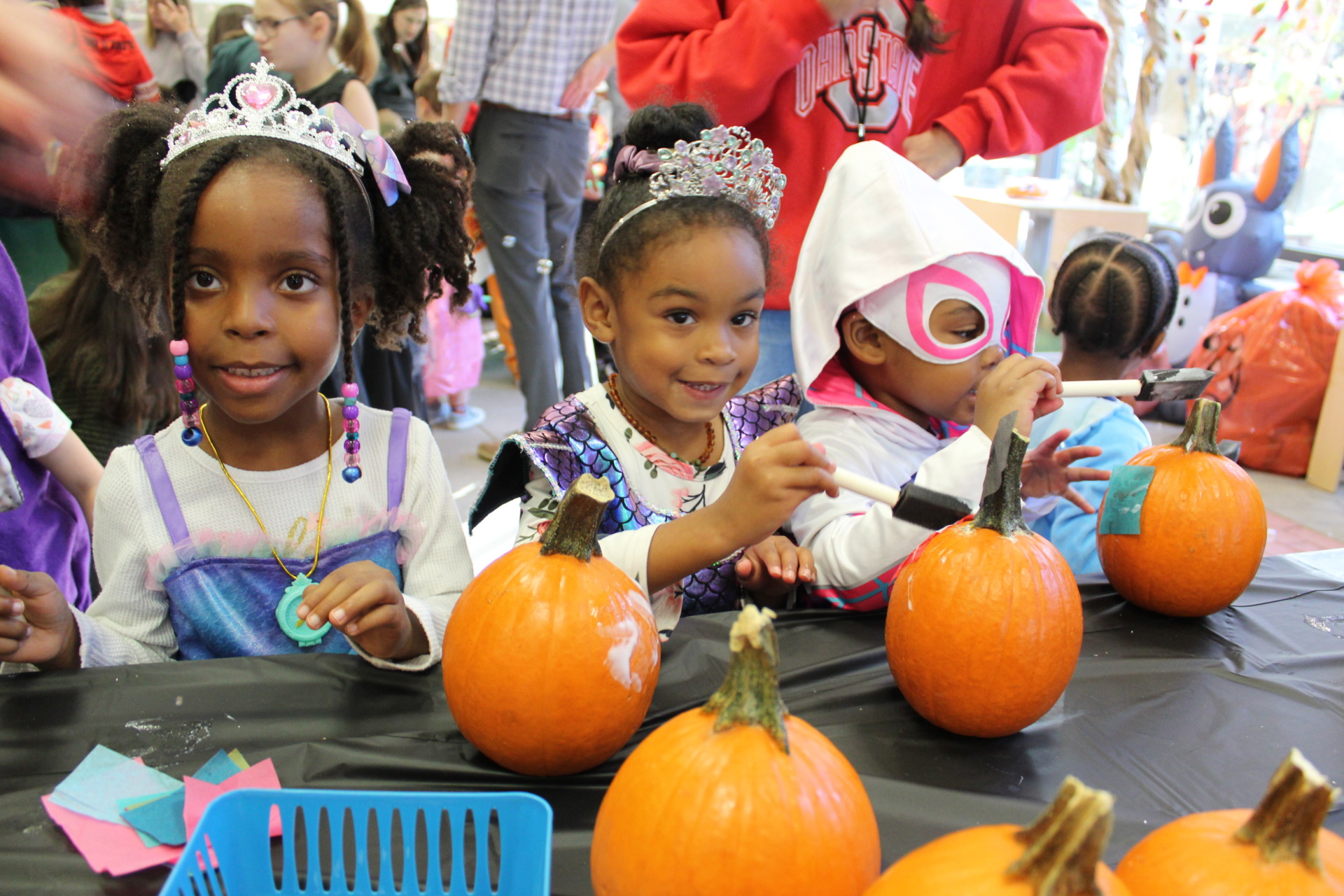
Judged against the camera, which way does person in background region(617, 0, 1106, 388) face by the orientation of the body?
toward the camera

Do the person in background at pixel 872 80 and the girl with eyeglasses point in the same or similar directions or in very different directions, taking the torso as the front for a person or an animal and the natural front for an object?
same or similar directions

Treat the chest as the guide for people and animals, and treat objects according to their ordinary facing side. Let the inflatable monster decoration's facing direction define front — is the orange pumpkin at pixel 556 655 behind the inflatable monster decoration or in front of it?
in front

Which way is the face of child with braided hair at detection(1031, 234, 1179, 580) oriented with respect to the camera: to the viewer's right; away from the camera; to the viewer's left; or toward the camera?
away from the camera

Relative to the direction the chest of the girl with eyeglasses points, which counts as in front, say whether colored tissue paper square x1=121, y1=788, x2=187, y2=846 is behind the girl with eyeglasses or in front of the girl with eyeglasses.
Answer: in front

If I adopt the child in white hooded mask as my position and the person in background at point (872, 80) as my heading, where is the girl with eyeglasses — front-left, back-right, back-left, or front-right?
front-left

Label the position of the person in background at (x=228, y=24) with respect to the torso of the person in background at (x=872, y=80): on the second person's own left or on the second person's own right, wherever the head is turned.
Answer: on the second person's own right

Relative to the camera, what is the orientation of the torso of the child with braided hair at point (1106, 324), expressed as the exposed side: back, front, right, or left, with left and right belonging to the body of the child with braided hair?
back

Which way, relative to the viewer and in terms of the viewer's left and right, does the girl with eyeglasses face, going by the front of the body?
facing the viewer and to the left of the viewer

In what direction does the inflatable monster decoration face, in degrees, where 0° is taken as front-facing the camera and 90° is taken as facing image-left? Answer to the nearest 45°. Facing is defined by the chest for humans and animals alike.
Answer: approximately 45°
